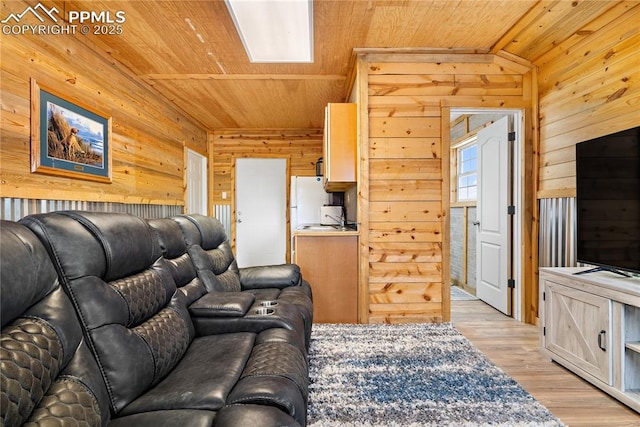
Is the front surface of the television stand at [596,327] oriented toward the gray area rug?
yes

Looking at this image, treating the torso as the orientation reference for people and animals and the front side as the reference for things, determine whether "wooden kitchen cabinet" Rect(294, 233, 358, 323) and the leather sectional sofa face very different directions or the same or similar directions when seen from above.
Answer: very different directions

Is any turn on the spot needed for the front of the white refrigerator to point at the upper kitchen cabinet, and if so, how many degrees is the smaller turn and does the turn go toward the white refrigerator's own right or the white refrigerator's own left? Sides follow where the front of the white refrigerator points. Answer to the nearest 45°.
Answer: approximately 90° to the white refrigerator's own left

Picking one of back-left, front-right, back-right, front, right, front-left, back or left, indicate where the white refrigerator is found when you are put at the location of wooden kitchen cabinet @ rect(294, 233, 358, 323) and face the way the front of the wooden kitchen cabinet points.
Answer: right

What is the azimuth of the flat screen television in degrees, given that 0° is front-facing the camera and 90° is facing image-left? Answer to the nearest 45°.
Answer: approximately 45°

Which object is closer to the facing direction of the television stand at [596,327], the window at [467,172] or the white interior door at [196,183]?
the white interior door

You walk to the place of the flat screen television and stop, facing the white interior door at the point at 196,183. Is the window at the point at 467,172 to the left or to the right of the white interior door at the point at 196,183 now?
right

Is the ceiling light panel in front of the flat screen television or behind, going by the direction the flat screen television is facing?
in front

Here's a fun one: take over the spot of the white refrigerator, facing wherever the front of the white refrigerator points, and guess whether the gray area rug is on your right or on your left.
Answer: on your left
